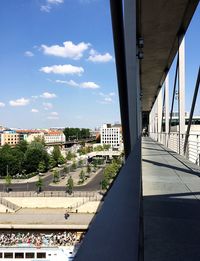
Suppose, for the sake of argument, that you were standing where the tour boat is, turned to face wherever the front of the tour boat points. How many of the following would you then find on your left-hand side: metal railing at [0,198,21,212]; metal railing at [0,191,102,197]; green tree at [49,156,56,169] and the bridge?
3

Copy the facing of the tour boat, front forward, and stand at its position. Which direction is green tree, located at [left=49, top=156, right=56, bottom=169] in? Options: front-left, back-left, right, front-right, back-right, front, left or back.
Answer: left

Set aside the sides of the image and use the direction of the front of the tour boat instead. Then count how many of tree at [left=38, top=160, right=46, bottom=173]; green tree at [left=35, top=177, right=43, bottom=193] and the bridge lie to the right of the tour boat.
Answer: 1

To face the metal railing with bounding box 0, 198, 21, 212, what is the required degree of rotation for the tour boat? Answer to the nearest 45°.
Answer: approximately 90° to its left

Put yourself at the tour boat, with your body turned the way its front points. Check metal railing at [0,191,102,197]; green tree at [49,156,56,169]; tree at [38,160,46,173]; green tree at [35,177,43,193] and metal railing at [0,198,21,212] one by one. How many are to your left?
5

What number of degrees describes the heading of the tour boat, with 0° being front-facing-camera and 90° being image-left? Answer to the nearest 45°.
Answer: approximately 270°

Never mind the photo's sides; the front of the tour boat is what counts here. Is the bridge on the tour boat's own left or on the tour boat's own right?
on the tour boat's own right

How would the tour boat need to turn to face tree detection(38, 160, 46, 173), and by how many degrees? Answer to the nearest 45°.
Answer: approximately 90° to its left

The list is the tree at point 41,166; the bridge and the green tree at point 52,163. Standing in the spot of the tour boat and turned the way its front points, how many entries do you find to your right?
1

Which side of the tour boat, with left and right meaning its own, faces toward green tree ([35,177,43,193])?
left
